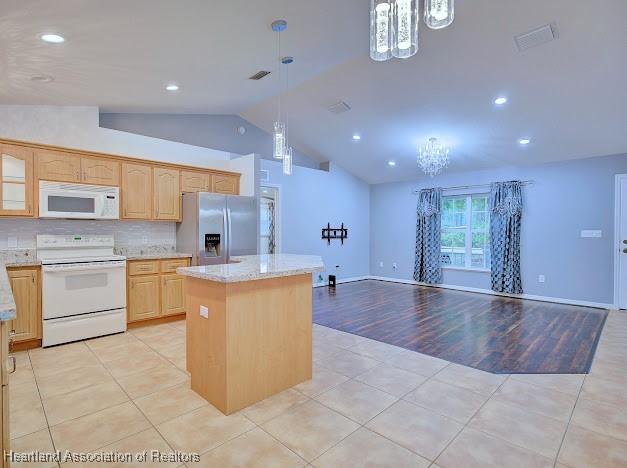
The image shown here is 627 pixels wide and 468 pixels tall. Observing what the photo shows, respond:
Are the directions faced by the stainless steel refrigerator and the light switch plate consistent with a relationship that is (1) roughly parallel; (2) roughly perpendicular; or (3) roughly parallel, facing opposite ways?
roughly perpendicular

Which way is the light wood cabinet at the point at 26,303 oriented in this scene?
toward the camera

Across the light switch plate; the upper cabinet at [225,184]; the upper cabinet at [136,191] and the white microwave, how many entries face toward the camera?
4

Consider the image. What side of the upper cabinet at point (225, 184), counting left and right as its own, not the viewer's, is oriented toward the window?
left

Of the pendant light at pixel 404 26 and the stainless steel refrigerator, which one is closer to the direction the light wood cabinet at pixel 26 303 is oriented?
the pendant light

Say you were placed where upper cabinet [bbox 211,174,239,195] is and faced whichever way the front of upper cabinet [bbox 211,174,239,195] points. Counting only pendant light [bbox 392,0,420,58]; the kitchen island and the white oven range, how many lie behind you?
0

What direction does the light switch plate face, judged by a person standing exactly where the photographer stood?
facing the viewer

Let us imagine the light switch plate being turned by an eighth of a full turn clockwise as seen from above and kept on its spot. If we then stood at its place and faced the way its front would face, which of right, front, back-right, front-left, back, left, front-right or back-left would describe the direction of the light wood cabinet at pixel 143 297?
front

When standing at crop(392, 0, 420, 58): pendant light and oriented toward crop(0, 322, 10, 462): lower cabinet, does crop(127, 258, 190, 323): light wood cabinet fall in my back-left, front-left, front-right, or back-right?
front-right

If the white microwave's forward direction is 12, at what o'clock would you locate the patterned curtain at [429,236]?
The patterned curtain is roughly at 9 o'clock from the white microwave.

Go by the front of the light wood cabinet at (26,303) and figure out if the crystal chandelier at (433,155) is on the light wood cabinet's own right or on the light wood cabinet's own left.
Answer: on the light wood cabinet's own left

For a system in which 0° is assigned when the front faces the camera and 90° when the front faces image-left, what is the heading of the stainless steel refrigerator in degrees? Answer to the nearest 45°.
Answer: approximately 315°

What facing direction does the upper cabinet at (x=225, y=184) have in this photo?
toward the camera

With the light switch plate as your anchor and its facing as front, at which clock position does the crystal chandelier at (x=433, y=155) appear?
The crystal chandelier is roughly at 2 o'clock from the light switch plate.

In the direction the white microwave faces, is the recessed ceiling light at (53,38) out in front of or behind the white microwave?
in front

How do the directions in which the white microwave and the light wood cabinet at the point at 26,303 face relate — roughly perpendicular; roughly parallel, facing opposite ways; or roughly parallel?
roughly parallel
